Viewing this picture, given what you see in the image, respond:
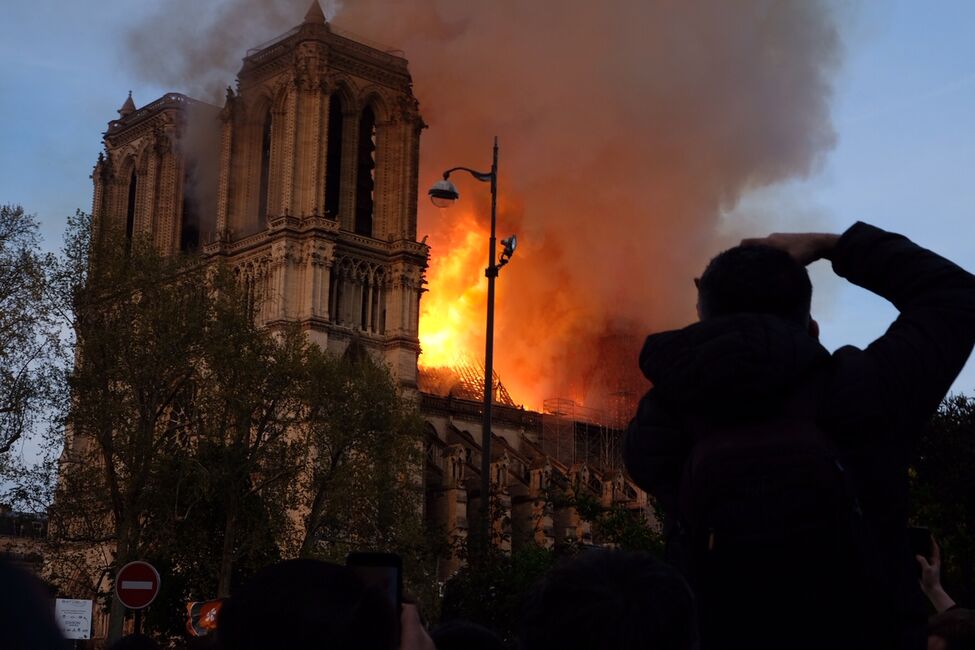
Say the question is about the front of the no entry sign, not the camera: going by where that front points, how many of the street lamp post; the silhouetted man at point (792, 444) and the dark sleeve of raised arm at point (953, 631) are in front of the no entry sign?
2

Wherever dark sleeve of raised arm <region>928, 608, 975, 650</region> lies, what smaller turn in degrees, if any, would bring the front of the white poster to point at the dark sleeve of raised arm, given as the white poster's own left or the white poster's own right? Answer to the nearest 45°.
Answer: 0° — it already faces them

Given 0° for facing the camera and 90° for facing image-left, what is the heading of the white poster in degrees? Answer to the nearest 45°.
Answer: approximately 0°

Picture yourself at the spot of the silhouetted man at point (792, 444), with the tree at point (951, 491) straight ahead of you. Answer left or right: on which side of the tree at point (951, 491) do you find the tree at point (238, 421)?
left

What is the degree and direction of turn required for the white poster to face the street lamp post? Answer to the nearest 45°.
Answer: approximately 90° to its left

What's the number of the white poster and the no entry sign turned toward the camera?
2

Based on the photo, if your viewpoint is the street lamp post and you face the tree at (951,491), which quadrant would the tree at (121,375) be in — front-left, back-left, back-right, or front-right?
back-left

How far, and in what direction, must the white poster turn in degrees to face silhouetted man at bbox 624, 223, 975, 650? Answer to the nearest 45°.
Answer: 0° — it already faces them

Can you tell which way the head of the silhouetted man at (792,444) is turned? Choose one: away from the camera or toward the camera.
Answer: away from the camera

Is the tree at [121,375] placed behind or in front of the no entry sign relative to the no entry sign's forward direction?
behind

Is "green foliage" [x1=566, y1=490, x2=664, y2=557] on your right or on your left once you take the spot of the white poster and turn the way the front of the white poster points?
on your left

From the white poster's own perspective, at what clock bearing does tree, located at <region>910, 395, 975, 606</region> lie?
The tree is roughly at 9 o'clock from the white poster.

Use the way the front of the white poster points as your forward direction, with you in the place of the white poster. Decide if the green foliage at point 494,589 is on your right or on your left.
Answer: on your left

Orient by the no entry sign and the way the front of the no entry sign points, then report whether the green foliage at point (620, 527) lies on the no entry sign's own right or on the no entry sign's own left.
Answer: on the no entry sign's own left

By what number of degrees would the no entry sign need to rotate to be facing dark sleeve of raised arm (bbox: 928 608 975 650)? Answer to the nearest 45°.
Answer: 0° — it already faces them

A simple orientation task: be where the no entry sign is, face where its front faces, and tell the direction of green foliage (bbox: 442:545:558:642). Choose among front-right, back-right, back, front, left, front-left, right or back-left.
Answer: back-left
